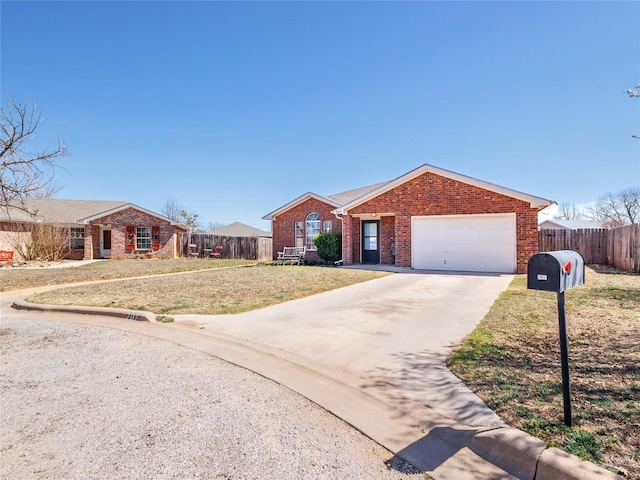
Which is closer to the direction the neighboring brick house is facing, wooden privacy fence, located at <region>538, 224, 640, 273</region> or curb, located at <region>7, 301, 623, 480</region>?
the curb

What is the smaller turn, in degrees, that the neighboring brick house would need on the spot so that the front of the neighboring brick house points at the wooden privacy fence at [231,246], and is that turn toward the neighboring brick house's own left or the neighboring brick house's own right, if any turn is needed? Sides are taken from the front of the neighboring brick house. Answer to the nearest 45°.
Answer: approximately 90° to the neighboring brick house's own left

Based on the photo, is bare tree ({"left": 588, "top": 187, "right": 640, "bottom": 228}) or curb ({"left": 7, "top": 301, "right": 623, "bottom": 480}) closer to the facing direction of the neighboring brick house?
the curb

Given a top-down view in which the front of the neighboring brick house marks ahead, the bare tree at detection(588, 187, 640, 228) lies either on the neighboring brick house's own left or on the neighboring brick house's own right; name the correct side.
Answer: on the neighboring brick house's own left

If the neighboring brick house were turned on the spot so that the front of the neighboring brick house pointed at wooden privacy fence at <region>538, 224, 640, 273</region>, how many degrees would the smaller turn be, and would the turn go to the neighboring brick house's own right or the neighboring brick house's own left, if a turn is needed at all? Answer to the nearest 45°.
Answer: approximately 45° to the neighboring brick house's own left

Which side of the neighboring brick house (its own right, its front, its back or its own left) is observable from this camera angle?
front

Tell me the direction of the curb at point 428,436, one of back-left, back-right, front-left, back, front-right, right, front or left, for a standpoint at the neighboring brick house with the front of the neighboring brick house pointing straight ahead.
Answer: front
